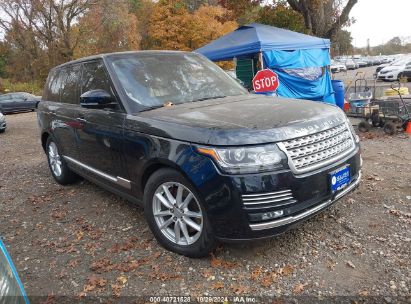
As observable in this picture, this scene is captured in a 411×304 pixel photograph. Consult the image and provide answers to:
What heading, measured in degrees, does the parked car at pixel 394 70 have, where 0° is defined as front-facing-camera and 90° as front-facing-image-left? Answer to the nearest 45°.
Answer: approximately 45°

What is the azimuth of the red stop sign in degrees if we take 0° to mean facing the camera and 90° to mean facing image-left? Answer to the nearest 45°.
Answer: approximately 0°

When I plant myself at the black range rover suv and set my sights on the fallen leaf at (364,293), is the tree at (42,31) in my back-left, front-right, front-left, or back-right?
back-left

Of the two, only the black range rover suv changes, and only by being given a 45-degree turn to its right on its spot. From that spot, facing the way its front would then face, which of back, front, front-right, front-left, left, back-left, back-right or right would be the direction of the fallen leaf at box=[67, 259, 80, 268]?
right

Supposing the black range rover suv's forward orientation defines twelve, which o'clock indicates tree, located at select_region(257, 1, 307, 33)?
The tree is roughly at 8 o'clock from the black range rover suv.

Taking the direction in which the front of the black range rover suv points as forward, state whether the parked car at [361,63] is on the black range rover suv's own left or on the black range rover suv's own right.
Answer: on the black range rover suv's own left

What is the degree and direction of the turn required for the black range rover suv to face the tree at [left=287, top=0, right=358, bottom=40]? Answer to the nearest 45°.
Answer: approximately 90° to its left

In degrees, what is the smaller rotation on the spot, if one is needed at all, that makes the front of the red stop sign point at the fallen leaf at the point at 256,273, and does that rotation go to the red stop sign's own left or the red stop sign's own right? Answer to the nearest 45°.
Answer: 0° — it already faces it
